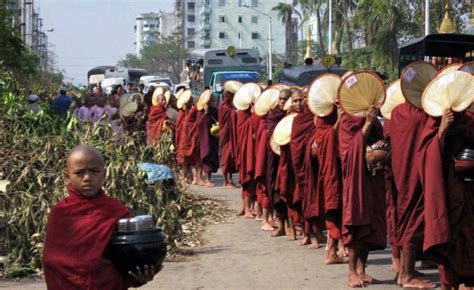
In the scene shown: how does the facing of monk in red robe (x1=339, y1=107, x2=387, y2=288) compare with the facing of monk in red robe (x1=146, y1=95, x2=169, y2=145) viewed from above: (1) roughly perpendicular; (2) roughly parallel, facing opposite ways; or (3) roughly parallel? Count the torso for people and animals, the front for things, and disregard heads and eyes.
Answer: roughly parallel

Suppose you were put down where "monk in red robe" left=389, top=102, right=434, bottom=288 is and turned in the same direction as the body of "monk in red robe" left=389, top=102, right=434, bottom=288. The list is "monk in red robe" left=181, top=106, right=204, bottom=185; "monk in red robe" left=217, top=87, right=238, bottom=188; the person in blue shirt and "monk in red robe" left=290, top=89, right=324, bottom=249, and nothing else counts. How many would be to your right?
0

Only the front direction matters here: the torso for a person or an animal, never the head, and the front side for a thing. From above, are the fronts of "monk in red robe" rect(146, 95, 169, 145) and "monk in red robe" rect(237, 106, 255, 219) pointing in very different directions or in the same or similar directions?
same or similar directions

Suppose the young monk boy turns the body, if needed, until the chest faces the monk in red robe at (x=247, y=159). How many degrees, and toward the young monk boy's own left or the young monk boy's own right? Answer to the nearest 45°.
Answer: approximately 135° to the young monk boy's own left

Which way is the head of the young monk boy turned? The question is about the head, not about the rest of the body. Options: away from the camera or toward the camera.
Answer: toward the camera

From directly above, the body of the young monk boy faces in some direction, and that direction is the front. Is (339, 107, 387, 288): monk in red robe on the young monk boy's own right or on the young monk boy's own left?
on the young monk boy's own left

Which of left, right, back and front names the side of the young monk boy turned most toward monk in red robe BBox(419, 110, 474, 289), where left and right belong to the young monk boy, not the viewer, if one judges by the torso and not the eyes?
left
